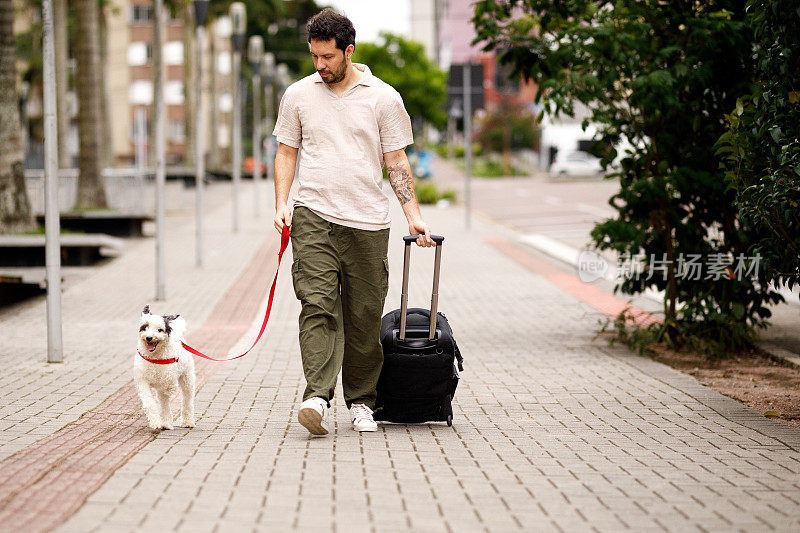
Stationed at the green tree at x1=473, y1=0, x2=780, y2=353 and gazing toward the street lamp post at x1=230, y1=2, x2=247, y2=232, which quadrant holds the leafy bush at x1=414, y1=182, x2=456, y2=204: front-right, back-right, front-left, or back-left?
front-right

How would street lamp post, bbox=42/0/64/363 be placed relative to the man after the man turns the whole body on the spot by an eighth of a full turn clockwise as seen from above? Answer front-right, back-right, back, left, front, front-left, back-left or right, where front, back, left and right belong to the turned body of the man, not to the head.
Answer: right

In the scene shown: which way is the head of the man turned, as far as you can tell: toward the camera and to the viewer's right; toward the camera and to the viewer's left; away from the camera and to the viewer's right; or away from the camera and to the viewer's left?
toward the camera and to the viewer's left

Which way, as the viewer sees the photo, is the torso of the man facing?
toward the camera

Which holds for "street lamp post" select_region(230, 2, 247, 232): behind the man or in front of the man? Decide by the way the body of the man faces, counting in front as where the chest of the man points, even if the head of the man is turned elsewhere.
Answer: behind

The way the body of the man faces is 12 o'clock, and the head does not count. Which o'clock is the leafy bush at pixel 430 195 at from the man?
The leafy bush is roughly at 6 o'clock from the man.

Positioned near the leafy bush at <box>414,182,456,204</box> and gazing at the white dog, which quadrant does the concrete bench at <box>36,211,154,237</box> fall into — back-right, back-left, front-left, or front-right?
front-right
